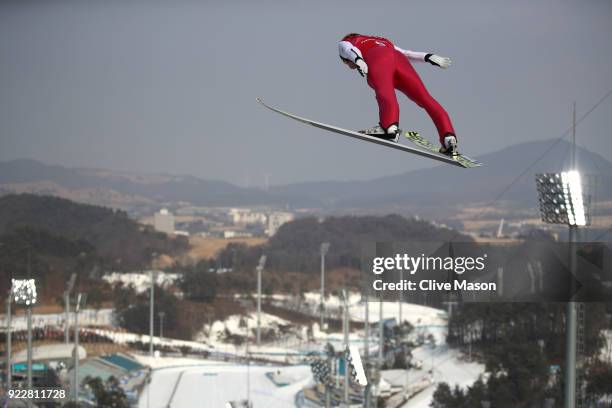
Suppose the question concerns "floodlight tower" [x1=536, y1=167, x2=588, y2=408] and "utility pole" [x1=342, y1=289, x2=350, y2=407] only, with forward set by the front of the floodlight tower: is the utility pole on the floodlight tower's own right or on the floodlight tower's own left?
on the floodlight tower's own right

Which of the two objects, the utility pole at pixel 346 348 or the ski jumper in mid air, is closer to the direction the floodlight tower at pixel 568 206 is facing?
the ski jumper in mid air

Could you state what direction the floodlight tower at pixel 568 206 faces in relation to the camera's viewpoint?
facing the viewer and to the left of the viewer

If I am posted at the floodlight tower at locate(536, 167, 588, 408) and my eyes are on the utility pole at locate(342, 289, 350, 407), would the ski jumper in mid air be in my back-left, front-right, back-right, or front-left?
back-left

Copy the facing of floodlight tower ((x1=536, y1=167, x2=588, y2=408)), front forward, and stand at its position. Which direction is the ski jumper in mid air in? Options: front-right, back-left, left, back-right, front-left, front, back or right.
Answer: front-left
